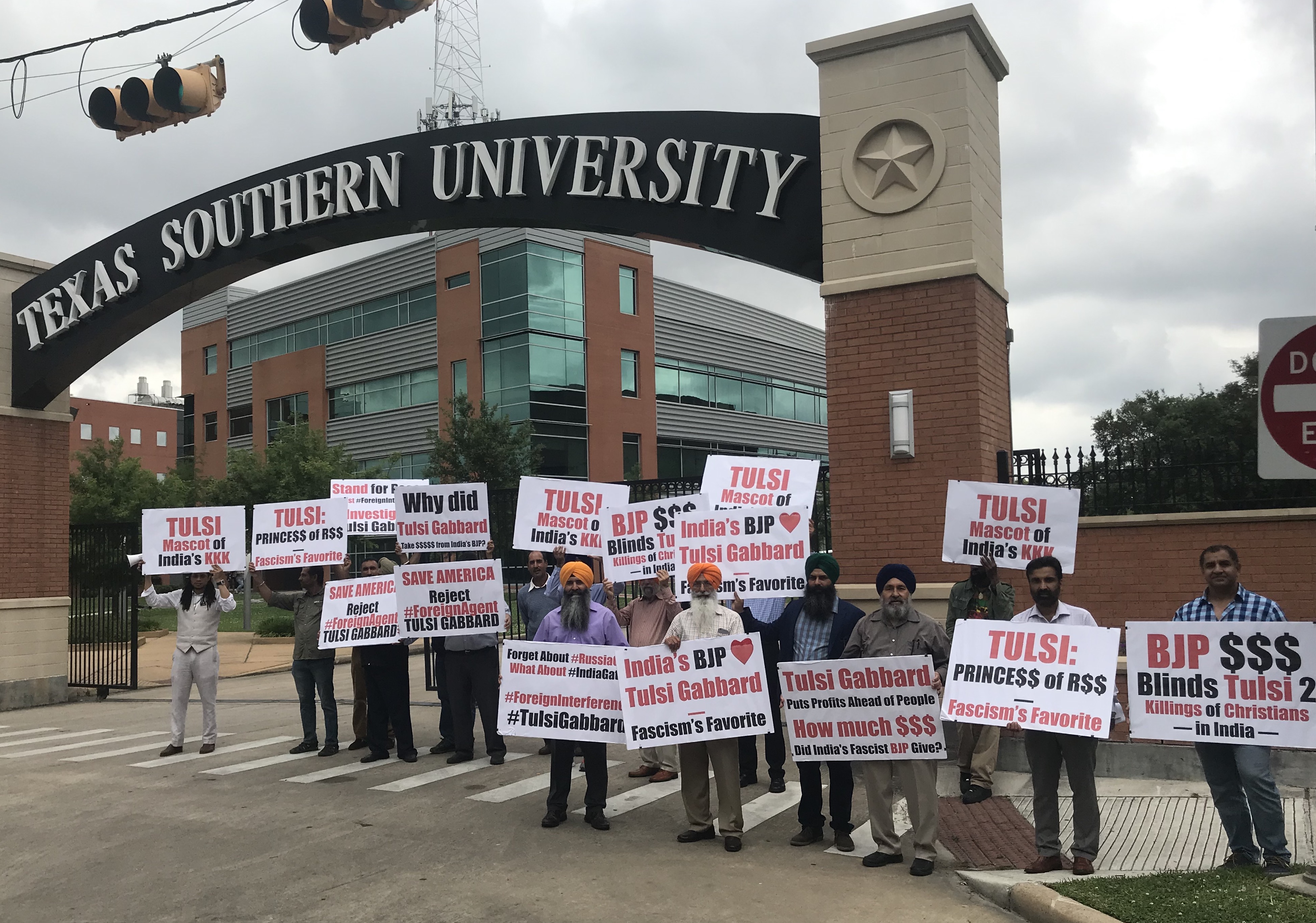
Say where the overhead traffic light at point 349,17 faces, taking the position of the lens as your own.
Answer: facing the viewer and to the left of the viewer

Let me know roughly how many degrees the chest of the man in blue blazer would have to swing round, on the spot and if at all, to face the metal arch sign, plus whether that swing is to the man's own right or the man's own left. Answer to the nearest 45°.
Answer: approximately 135° to the man's own right

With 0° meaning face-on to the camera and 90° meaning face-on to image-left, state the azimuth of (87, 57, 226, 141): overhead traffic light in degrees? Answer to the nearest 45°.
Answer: approximately 45°

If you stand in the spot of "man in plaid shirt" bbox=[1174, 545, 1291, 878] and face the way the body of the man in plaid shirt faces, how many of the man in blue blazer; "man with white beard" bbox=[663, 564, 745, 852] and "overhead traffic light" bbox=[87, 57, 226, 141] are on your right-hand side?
3

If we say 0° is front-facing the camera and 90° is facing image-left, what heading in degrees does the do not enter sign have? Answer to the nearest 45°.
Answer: approximately 0°

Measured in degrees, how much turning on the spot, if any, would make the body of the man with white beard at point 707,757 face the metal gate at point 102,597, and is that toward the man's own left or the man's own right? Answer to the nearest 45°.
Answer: approximately 135° to the man's own right

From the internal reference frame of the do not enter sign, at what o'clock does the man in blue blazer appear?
The man in blue blazer is roughly at 4 o'clock from the do not enter sign.

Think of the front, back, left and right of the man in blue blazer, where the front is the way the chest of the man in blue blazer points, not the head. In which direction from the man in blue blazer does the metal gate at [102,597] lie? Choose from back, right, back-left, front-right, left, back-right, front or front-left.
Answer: back-right
